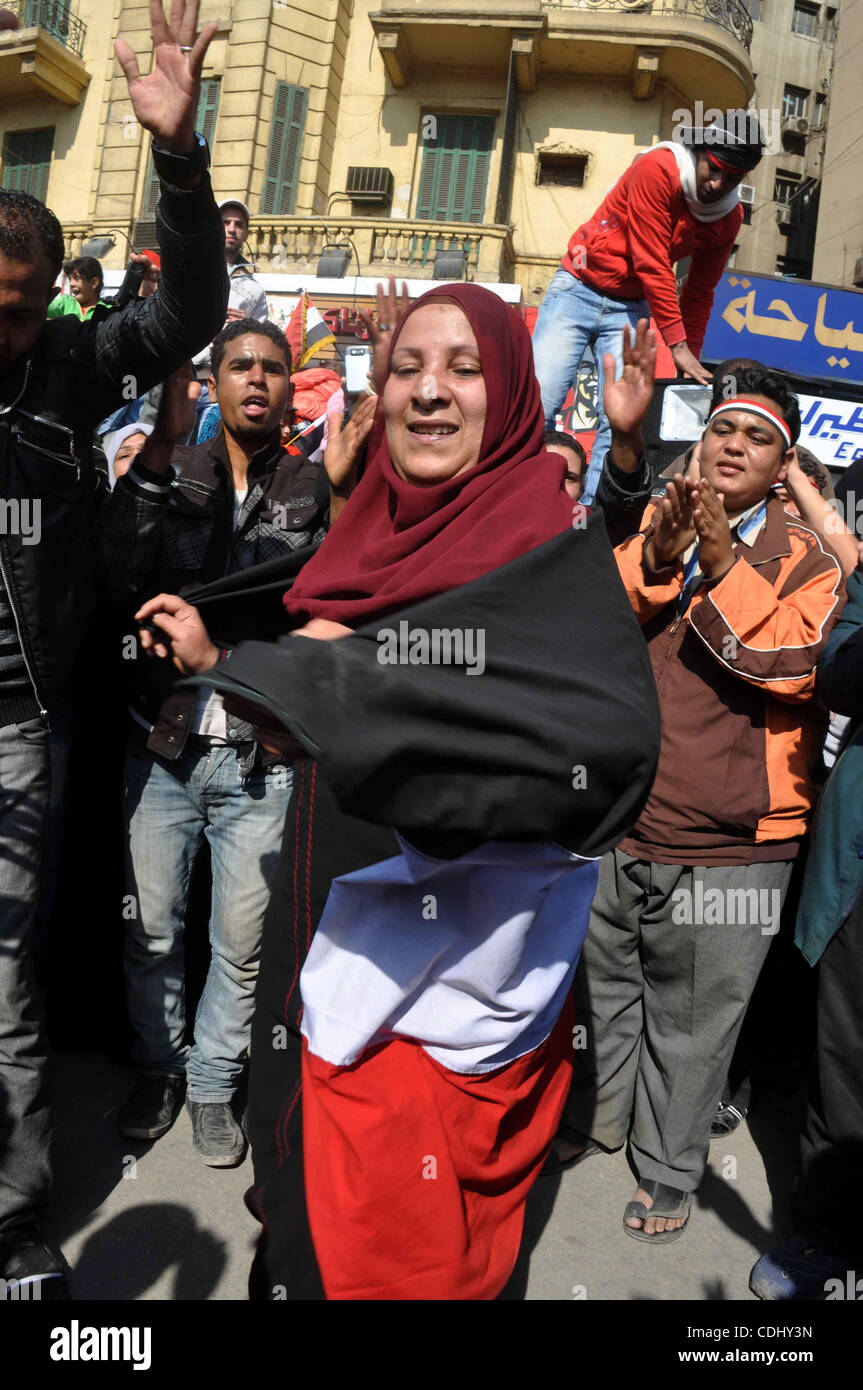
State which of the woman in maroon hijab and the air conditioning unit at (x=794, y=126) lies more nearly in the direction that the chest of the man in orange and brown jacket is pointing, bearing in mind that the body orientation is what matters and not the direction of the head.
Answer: the woman in maroon hijab

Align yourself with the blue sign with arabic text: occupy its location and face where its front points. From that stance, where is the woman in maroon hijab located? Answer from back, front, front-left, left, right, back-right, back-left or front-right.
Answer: front

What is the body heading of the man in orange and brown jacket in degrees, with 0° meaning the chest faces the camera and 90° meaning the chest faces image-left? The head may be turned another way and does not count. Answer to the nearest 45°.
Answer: approximately 45°

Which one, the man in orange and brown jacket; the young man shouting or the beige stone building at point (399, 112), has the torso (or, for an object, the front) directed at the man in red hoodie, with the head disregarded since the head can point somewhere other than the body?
the beige stone building

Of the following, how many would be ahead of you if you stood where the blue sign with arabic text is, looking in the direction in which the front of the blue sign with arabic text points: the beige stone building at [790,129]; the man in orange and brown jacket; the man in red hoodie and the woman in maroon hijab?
3

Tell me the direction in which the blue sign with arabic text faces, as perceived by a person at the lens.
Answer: facing the viewer

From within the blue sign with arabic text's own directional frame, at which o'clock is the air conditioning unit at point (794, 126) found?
The air conditioning unit is roughly at 6 o'clock from the blue sign with arabic text.

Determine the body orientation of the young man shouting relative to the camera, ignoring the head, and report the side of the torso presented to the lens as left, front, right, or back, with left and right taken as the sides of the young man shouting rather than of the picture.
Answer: front

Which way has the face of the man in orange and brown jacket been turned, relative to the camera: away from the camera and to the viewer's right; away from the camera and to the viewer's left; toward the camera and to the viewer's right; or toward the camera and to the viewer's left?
toward the camera and to the viewer's left

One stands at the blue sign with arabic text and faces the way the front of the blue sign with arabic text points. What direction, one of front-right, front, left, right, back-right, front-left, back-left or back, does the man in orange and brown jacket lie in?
front

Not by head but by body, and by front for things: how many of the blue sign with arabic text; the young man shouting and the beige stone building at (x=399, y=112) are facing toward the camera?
3
